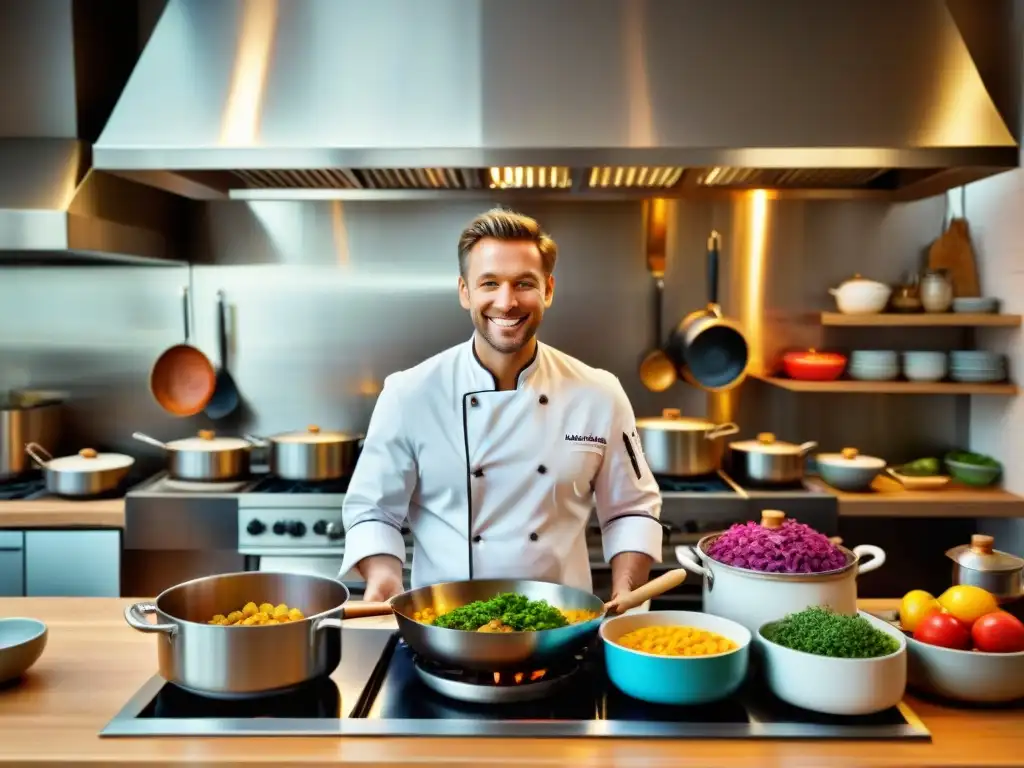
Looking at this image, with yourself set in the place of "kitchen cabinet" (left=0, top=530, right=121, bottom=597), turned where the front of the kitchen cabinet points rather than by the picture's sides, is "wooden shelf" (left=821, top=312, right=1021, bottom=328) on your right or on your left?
on your left

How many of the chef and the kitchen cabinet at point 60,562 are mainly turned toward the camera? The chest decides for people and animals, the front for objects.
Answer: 2

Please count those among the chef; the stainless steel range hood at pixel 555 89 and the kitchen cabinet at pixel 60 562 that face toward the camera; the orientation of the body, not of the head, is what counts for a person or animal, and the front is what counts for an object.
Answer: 3

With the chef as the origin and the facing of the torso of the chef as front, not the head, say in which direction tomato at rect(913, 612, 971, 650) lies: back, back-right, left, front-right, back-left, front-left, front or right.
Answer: front-left

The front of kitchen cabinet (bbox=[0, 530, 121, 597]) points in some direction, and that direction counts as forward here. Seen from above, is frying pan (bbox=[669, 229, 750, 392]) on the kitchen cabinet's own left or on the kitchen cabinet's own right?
on the kitchen cabinet's own left

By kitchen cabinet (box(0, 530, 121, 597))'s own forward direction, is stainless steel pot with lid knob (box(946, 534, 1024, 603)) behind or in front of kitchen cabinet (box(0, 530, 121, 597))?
in front

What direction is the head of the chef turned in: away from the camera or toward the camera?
toward the camera

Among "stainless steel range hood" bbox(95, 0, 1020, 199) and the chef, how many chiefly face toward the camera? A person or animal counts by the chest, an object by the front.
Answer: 2

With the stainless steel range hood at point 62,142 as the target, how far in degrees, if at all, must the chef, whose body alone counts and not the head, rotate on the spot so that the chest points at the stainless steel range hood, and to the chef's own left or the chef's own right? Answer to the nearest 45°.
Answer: approximately 135° to the chef's own right

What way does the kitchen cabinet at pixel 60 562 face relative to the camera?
toward the camera

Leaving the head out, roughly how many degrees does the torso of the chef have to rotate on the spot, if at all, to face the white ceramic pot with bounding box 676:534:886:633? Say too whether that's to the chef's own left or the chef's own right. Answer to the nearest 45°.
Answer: approximately 45° to the chef's own left

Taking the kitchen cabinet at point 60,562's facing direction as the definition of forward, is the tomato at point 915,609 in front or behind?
in front
